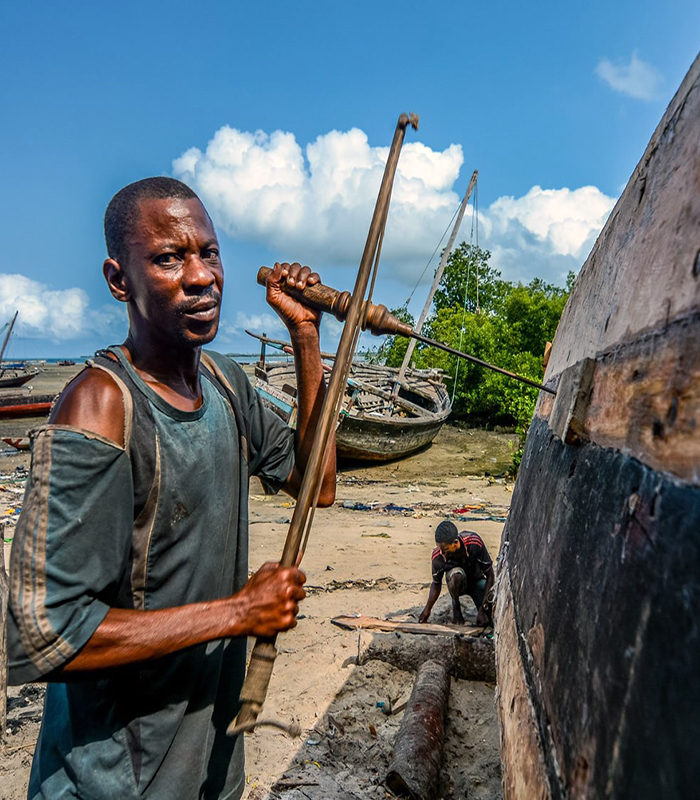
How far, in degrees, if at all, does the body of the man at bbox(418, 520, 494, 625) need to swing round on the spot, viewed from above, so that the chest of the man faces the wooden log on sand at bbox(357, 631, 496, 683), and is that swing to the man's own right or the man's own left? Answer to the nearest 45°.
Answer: approximately 45° to the man's own left

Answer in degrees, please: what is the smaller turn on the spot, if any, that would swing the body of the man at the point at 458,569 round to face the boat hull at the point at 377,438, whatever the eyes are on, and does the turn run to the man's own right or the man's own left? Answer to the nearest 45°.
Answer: approximately 135° to the man's own right

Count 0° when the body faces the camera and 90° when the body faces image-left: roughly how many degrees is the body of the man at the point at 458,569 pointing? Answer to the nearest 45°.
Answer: approximately 45°

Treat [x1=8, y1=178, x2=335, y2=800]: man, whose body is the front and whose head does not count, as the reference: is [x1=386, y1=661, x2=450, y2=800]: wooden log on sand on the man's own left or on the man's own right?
on the man's own left

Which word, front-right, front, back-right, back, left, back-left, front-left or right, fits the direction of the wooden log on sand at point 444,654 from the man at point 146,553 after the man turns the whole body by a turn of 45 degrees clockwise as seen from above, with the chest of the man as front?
back-left

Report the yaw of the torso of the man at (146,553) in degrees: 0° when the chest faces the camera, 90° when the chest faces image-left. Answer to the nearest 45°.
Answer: approximately 315°

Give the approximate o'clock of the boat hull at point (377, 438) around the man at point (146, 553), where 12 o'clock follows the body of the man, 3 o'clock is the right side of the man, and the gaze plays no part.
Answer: The boat hull is roughly at 8 o'clock from the man.
